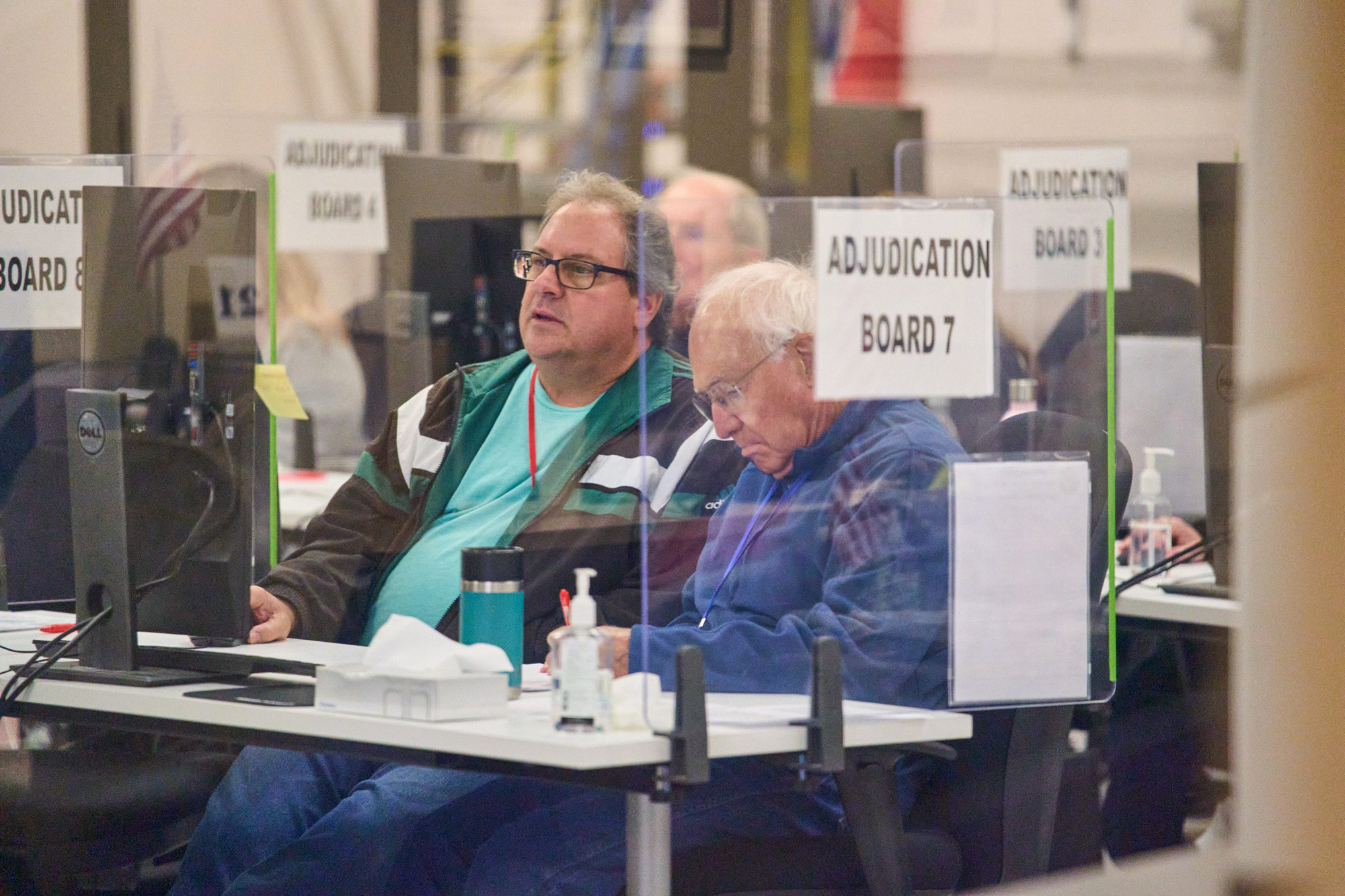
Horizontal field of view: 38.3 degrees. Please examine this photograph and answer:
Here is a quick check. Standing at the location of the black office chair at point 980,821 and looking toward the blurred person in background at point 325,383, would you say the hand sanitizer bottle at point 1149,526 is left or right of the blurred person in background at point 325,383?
right

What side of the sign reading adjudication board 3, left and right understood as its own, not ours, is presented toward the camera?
front

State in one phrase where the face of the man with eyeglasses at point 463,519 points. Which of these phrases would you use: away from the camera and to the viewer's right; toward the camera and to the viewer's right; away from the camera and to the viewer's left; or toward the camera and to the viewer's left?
toward the camera and to the viewer's left

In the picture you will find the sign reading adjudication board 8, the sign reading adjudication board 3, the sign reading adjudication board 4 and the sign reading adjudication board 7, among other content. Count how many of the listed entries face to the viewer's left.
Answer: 0

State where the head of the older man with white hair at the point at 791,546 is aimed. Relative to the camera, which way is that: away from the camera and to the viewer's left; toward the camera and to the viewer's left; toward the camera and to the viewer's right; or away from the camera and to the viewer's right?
toward the camera and to the viewer's left

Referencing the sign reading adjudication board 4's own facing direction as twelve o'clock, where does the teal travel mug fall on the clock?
The teal travel mug is roughly at 12 o'clock from the sign reading adjudication board 4.

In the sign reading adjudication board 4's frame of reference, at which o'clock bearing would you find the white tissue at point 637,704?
The white tissue is roughly at 12 o'clock from the sign reading adjudication board 4.

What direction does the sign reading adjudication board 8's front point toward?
toward the camera

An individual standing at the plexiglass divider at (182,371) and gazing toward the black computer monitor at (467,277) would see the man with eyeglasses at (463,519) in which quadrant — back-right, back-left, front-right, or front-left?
front-right

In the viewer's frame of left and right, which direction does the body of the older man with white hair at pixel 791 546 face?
facing the viewer and to the left of the viewer

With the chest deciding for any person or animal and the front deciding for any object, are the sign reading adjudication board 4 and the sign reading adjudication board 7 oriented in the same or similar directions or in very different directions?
same or similar directions

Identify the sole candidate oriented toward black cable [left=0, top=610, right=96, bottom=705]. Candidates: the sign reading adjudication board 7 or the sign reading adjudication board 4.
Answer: the sign reading adjudication board 4
